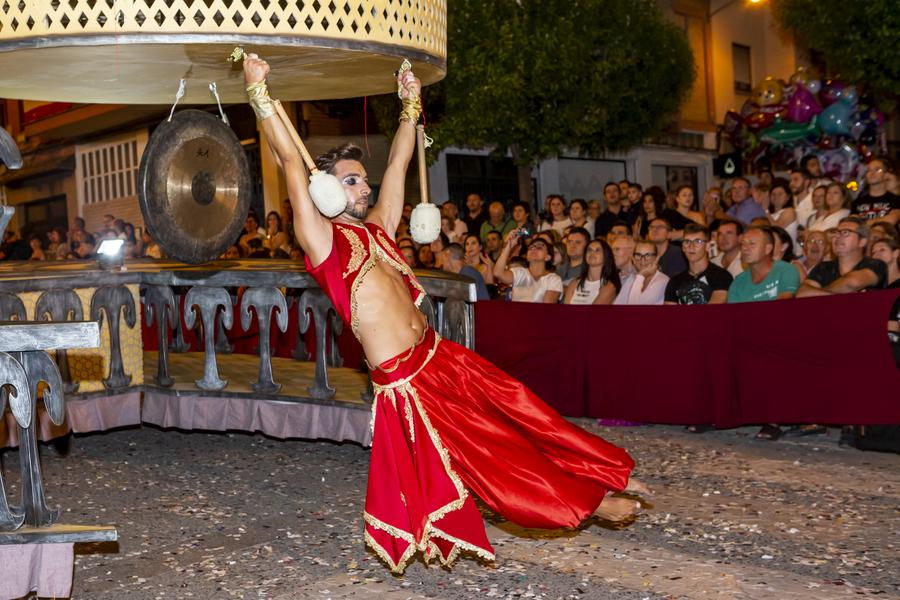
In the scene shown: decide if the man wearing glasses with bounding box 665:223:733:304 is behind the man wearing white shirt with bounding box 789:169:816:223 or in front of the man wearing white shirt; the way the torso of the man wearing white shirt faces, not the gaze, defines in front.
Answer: in front

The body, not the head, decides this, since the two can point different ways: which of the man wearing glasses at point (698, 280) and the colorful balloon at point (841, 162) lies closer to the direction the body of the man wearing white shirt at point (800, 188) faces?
the man wearing glasses

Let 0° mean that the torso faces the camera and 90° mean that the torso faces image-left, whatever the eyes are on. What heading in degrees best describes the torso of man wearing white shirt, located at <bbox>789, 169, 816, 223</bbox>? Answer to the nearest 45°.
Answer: approximately 45°

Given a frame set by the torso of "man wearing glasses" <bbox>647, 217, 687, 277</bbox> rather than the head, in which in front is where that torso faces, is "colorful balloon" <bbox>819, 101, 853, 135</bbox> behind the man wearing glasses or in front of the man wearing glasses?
behind

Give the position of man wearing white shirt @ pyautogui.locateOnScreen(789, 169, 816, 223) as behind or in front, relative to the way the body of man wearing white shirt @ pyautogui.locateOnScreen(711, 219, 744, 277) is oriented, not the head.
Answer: behind

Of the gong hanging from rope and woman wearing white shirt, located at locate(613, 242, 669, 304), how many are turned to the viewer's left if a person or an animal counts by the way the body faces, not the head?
0

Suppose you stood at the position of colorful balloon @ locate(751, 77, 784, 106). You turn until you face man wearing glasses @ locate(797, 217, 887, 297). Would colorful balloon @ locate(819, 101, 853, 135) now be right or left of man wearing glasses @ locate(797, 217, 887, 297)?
left

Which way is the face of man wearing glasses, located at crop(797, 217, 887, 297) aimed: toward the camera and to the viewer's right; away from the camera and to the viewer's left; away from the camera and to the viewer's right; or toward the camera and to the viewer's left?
toward the camera and to the viewer's left

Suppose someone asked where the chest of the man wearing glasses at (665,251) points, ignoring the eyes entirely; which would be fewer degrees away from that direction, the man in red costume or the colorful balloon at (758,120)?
the man in red costume

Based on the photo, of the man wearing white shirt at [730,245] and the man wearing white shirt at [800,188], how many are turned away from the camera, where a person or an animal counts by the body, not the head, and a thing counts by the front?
0

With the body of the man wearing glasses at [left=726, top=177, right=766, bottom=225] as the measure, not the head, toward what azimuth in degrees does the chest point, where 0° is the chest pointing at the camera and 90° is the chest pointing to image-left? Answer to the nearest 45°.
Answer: approximately 45°

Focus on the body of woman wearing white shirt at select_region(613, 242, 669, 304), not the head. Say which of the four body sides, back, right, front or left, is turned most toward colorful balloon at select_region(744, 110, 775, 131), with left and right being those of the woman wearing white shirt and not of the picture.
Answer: back

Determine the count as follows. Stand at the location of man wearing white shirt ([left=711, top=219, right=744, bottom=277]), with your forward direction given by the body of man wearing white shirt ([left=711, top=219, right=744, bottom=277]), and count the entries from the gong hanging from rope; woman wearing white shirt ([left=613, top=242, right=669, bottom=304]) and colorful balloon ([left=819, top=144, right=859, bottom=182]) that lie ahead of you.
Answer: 2

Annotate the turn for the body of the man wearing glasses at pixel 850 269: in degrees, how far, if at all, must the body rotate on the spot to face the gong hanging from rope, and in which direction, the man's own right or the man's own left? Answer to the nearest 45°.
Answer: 0° — they already face it
